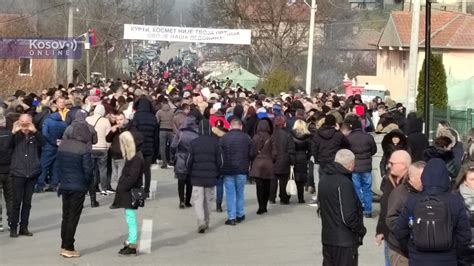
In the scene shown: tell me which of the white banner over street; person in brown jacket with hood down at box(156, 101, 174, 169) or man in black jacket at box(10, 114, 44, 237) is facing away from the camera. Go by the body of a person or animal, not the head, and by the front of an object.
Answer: the person in brown jacket with hood down

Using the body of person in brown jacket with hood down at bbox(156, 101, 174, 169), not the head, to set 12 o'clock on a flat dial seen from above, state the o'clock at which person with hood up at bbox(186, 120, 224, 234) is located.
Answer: person with hood up at bbox(186, 120, 224, 234) is roughly at 6 o'clock from person in brown jacket with hood down at bbox(156, 101, 174, 169).

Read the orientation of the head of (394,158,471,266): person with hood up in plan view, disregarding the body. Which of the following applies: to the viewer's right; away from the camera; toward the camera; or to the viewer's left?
away from the camera

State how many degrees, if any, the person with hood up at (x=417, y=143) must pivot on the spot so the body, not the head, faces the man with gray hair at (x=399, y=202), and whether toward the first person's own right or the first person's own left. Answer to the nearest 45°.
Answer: approximately 180°

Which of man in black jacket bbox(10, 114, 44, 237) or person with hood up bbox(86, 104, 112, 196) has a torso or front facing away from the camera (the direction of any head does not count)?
the person with hood up

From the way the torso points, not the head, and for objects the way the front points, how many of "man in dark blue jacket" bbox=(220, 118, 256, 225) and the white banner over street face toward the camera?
1

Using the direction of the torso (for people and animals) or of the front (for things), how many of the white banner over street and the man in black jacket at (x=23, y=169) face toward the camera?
2

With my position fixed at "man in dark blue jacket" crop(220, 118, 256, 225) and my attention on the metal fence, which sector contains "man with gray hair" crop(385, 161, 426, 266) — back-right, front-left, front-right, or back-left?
back-right

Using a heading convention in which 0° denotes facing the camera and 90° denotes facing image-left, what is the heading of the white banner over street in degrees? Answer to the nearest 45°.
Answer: approximately 0°

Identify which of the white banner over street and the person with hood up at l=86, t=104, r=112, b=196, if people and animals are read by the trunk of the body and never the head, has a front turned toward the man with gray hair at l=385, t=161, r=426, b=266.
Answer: the white banner over street

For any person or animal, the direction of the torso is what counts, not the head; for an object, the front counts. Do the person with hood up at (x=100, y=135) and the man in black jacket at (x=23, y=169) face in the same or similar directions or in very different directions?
very different directions

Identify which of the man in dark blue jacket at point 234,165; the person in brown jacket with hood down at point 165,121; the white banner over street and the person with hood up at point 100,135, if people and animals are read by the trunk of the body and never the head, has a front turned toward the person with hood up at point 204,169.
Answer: the white banner over street

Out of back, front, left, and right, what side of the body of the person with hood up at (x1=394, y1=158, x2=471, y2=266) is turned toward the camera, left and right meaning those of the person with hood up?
back

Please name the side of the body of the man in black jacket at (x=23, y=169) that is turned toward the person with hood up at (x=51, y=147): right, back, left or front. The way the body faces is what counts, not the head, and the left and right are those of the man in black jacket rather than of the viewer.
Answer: back

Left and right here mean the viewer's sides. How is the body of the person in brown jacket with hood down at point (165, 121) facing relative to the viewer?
facing away from the viewer

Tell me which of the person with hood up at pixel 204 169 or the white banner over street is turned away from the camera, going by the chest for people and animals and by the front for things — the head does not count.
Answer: the person with hood up
